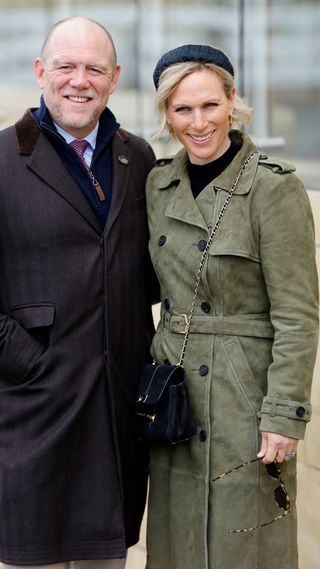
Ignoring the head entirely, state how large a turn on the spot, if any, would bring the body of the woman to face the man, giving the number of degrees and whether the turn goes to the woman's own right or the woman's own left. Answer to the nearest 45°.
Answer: approximately 45° to the woman's own right

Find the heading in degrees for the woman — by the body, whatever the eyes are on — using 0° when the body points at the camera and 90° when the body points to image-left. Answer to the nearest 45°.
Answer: approximately 45°
